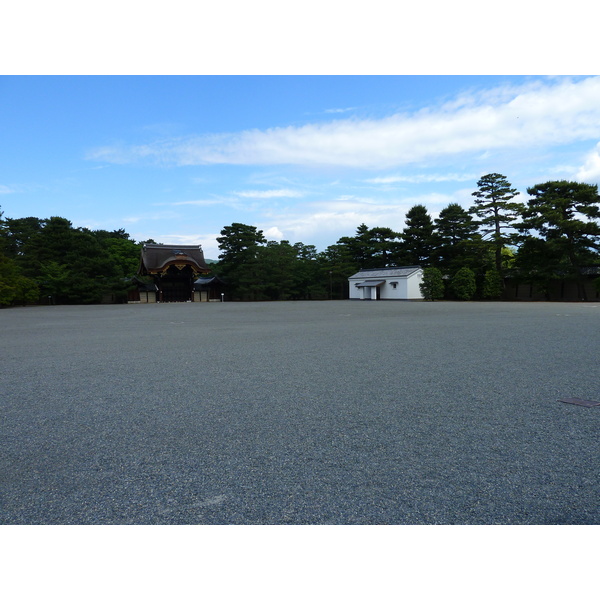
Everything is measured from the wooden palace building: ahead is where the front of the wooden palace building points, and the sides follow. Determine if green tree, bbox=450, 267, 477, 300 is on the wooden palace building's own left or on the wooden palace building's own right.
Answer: on the wooden palace building's own left

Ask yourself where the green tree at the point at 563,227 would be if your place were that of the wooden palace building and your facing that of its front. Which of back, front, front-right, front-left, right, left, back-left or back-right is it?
front-left

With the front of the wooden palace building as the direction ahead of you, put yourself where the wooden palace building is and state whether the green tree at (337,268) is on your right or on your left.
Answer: on your left

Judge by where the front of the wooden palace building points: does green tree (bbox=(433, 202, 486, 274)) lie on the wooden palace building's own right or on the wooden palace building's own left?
on the wooden palace building's own left

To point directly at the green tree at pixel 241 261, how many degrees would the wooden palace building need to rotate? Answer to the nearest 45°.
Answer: approximately 90° to its left

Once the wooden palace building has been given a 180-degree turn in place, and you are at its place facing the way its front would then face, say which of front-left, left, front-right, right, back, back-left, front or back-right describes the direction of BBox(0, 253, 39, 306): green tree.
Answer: back-left

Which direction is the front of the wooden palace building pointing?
toward the camera

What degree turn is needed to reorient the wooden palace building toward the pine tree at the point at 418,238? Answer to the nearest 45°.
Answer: approximately 90° to its left

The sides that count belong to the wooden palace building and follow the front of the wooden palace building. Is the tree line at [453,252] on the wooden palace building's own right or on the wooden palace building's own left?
on the wooden palace building's own left

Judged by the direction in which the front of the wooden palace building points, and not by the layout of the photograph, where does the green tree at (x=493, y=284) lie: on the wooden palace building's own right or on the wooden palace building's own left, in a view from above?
on the wooden palace building's own left

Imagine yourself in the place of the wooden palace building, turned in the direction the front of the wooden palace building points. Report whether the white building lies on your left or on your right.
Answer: on your left
